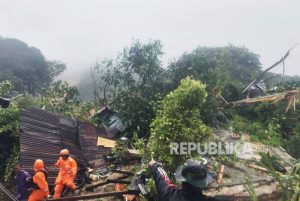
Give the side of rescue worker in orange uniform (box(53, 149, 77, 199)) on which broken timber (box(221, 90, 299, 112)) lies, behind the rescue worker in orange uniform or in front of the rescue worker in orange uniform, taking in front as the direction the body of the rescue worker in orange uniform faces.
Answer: behind

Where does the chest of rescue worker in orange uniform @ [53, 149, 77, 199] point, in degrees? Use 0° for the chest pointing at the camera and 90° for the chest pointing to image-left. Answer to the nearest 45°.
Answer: approximately 45°

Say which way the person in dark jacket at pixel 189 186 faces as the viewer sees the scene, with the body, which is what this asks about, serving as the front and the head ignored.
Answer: away from the camera

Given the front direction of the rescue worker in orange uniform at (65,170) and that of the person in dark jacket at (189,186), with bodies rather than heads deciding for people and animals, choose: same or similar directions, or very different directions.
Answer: very different directions

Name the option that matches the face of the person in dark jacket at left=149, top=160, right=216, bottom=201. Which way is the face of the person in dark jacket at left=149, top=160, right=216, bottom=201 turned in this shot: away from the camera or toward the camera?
away from the camera

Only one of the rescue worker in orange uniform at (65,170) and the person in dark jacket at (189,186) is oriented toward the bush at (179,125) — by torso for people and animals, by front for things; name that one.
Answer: the person in dark jacket

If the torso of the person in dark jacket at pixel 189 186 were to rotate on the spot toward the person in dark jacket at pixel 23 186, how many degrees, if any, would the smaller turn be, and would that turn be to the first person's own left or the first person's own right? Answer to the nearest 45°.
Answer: approximately 45° to the first person's own left

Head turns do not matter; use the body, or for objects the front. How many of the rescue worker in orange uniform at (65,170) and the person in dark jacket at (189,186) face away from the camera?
1

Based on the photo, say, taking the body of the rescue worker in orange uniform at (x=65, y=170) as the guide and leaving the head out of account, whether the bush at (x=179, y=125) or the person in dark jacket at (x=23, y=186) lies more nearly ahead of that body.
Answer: the person in dark jacket

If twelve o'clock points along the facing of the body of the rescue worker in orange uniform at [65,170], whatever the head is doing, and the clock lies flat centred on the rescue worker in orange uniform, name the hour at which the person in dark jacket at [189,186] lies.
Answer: The person in dark jacket is roughly at 10 o'clock from the rescue worker in orange uniform.

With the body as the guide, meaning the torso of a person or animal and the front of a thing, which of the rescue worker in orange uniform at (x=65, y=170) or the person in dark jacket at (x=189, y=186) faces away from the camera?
the person in dark jacket

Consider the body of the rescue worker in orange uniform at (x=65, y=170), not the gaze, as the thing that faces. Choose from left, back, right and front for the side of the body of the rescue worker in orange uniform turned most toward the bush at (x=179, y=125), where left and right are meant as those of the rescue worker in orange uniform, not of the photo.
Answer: left
